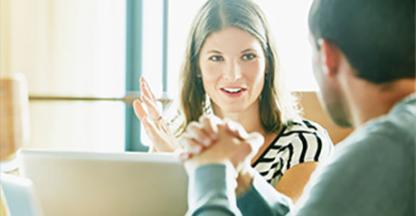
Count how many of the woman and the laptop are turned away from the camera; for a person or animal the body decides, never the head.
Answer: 1

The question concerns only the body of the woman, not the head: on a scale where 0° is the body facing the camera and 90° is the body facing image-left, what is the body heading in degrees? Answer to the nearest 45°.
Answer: approximately 0°

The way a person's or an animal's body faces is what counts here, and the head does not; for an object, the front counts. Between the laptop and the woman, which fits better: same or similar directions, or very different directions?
very different directions

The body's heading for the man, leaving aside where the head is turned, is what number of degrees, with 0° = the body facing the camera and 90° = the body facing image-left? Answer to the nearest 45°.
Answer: approximately 135°

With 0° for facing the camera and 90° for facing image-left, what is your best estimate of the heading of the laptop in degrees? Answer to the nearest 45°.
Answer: approximately 180°
